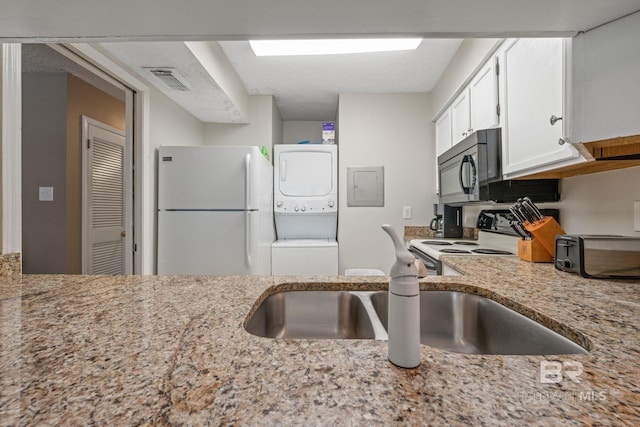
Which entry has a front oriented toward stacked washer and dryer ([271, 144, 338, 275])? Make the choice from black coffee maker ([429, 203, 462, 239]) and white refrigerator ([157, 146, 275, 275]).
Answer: the black coffee maker

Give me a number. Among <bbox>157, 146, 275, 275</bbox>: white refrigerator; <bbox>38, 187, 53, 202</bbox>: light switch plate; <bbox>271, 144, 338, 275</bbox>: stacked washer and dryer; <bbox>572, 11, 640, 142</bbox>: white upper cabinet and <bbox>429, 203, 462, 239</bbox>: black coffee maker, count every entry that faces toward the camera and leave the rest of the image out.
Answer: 3

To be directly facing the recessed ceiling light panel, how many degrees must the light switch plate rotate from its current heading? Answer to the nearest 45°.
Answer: approximately 45° to its left

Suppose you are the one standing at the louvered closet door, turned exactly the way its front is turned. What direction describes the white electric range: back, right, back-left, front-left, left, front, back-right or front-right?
front

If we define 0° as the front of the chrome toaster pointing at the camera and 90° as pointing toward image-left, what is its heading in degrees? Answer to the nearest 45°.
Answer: approximately 45°

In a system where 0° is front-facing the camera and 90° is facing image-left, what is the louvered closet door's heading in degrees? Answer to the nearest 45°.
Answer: approximately 315°

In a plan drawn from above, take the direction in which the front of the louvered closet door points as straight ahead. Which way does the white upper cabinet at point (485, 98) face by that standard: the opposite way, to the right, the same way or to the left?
the opposite way

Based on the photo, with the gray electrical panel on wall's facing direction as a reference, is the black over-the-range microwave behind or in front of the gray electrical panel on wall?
in front

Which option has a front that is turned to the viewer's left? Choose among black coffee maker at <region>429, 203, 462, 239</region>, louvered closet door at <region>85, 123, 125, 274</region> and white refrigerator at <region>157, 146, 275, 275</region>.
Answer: the black coffee maker

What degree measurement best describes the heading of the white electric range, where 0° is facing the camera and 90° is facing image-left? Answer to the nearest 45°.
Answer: approximately 45°

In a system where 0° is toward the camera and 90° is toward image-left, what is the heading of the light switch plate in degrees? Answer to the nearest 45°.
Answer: approximately 0°

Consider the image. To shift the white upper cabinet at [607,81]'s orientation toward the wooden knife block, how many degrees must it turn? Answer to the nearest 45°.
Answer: approximately 90° to its right

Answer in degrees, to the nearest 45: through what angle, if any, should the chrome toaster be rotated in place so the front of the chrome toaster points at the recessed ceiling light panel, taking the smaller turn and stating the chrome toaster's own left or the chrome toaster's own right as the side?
approximately 45° to the chrome toaster's own right

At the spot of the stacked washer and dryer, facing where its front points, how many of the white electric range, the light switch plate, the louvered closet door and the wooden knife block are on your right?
2

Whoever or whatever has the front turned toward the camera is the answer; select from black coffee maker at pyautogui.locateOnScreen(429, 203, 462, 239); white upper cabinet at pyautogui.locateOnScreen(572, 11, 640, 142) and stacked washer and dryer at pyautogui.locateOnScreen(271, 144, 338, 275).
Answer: the stacked washer and dryer

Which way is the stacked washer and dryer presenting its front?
toward the camera

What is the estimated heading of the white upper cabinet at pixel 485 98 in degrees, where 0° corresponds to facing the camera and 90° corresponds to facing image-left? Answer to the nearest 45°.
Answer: approximately 45°

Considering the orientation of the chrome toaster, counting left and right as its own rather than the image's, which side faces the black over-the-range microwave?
right

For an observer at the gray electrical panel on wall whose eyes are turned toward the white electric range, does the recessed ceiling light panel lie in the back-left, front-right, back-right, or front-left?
front-right

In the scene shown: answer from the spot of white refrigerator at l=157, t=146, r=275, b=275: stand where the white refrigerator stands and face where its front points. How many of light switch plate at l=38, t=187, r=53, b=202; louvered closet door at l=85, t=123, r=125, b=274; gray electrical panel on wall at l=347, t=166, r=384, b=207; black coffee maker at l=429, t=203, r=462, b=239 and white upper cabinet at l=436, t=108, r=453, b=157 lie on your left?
3
